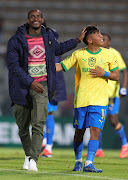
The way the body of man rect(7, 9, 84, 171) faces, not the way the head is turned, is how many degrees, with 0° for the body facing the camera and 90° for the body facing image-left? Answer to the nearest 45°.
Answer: approximately 0°

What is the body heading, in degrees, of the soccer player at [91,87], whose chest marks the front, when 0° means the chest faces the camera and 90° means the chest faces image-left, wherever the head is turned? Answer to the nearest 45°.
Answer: approximately 0°

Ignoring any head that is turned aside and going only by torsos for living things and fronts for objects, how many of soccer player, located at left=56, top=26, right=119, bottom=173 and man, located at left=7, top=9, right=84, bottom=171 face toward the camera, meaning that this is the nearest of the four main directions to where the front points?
2

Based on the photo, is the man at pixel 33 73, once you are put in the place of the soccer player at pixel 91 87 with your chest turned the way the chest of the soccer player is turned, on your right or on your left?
on your right

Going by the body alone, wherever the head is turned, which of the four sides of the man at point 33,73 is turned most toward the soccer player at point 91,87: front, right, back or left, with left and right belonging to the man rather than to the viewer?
left
